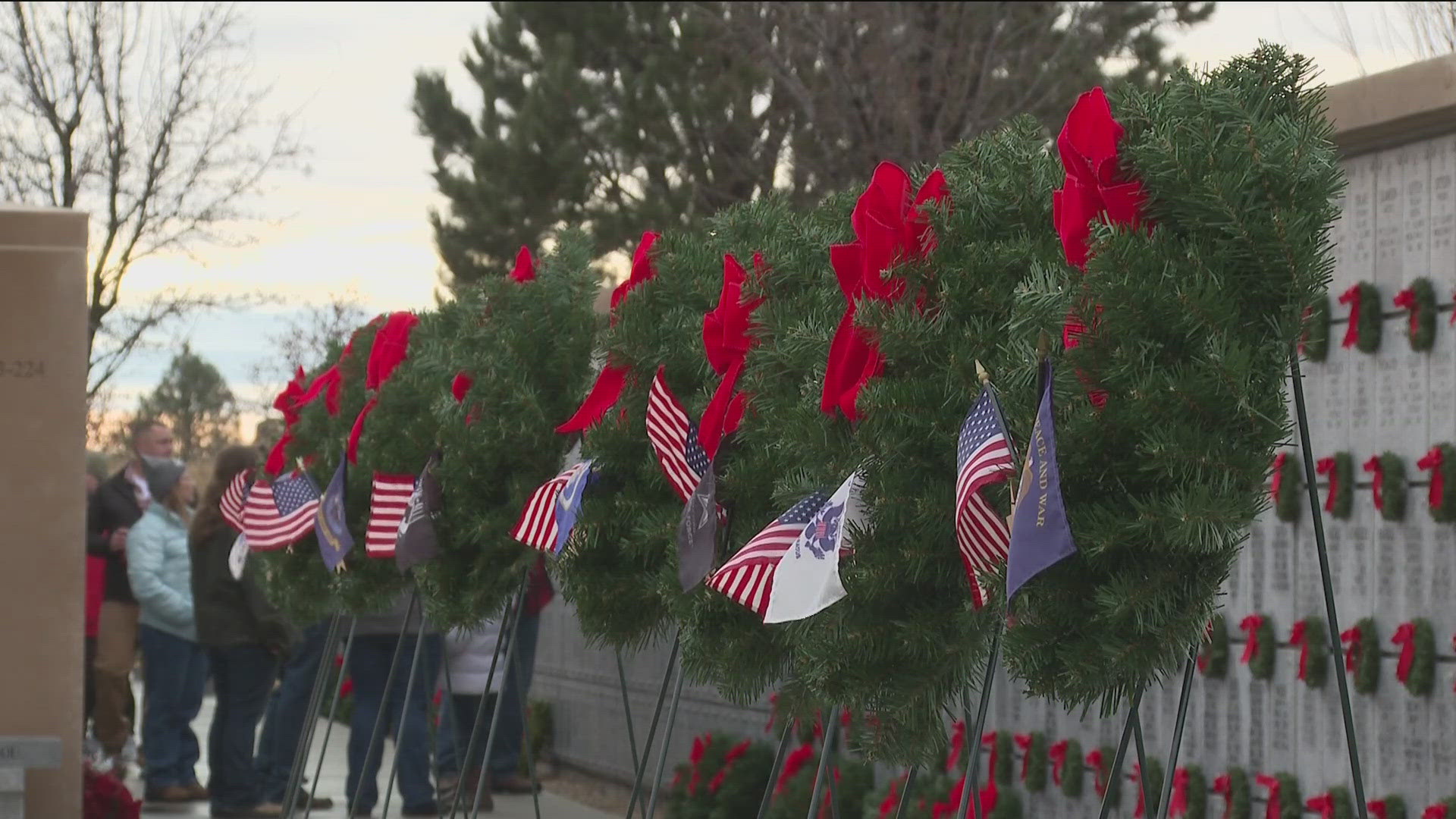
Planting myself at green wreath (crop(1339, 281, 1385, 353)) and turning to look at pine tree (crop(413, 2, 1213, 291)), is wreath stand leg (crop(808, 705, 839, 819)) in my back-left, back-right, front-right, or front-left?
back-left

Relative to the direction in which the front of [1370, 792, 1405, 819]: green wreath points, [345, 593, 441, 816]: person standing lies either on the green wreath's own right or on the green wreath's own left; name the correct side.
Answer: on the green wreath's own right

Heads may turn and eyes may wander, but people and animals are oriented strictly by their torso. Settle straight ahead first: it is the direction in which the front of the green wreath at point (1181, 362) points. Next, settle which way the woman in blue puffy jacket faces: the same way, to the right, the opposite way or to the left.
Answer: the opposite way

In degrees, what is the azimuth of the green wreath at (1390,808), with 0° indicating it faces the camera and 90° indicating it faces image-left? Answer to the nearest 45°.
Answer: approximately 45°

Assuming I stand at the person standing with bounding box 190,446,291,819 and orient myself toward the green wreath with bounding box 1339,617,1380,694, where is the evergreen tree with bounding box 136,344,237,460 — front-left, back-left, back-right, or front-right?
back-left

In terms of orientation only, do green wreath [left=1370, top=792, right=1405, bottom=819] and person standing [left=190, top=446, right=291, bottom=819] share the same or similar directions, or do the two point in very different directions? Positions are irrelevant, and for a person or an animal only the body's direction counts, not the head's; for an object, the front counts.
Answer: very different directions

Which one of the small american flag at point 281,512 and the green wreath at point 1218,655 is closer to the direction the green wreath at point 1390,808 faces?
the small american flag

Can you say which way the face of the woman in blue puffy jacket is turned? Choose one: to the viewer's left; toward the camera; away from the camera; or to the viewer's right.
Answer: to the viewer's right

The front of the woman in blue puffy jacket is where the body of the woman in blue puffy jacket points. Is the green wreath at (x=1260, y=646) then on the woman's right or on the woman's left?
on the woman's right

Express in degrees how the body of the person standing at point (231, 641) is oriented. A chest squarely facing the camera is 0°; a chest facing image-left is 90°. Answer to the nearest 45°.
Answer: approximately 270°

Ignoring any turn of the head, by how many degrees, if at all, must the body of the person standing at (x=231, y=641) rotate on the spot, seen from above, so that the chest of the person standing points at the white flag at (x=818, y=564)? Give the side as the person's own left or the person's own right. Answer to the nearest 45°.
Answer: approximately 90° to the person's own right
